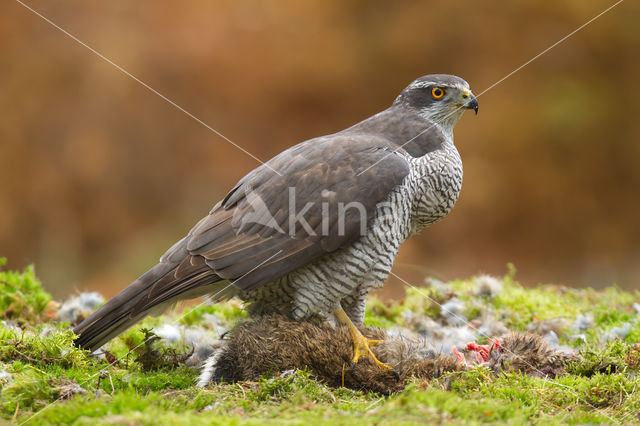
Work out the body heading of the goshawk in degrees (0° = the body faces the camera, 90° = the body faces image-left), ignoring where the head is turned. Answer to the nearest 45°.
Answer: approximately 270°
